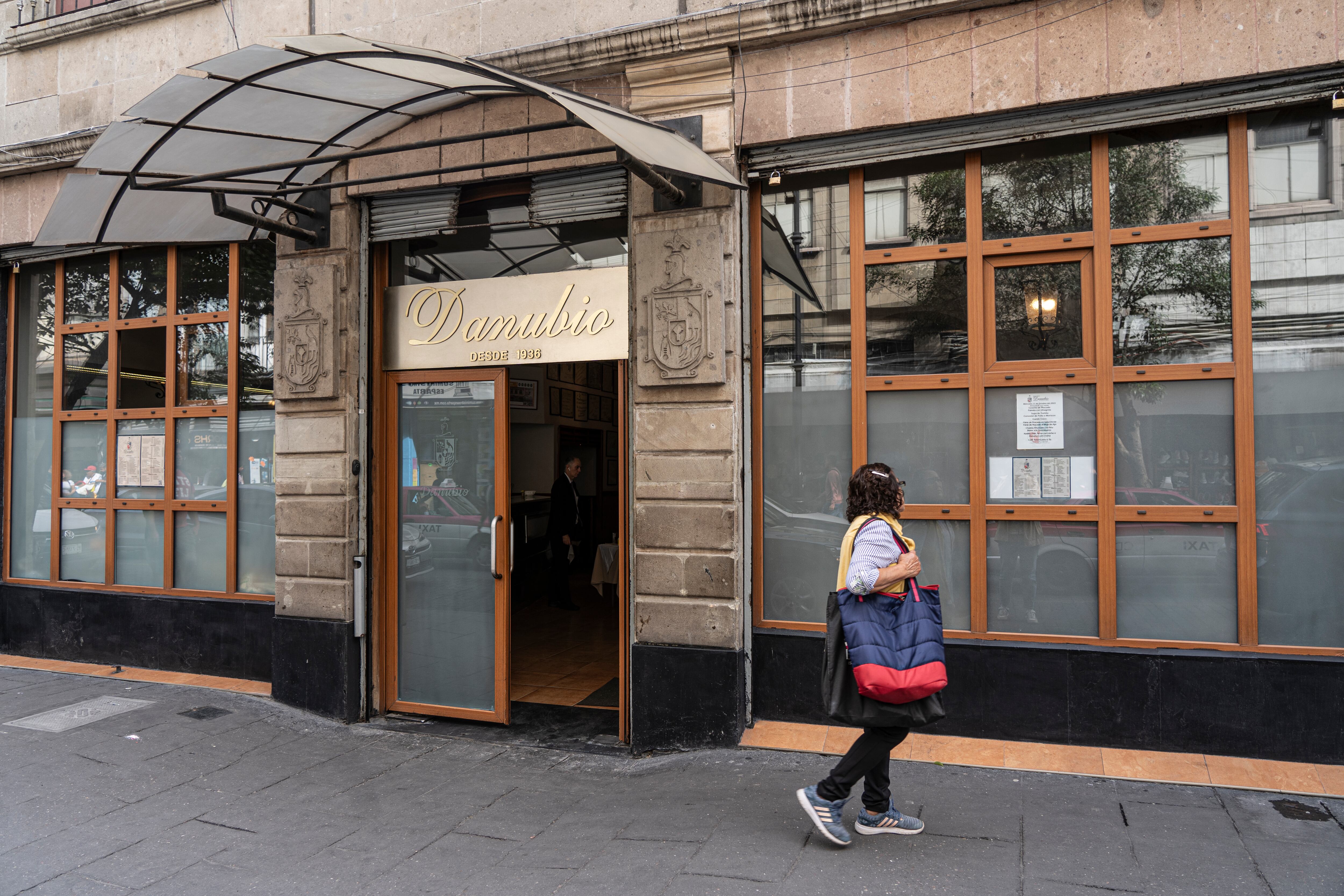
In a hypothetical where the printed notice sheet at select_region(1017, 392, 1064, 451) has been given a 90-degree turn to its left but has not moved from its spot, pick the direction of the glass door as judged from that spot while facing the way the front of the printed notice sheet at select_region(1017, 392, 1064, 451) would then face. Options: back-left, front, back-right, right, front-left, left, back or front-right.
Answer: back

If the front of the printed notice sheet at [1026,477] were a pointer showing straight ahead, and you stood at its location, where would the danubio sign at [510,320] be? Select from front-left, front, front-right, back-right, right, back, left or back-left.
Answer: right

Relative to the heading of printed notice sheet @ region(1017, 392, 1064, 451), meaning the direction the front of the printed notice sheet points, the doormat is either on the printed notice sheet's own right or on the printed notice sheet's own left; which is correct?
on the printed notice sheet's own right

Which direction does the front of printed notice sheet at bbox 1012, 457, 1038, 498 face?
toward the camera

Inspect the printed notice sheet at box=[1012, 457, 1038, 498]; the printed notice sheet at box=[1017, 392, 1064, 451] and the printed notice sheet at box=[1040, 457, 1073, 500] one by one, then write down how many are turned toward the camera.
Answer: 3

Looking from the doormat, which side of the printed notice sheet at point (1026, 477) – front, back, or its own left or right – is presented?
right

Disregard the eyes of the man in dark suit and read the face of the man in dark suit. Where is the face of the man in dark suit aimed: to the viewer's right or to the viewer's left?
to the viewer's right

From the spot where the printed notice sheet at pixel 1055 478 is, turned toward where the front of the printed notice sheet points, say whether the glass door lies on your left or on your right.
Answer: on your right

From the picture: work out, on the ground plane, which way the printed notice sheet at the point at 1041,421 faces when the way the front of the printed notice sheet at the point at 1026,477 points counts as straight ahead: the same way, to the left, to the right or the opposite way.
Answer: the same way

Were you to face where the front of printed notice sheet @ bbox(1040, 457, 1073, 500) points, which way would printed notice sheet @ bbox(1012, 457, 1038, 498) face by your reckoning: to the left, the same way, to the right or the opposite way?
the same way

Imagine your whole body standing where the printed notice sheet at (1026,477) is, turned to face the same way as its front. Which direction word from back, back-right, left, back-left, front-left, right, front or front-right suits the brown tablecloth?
back-right
